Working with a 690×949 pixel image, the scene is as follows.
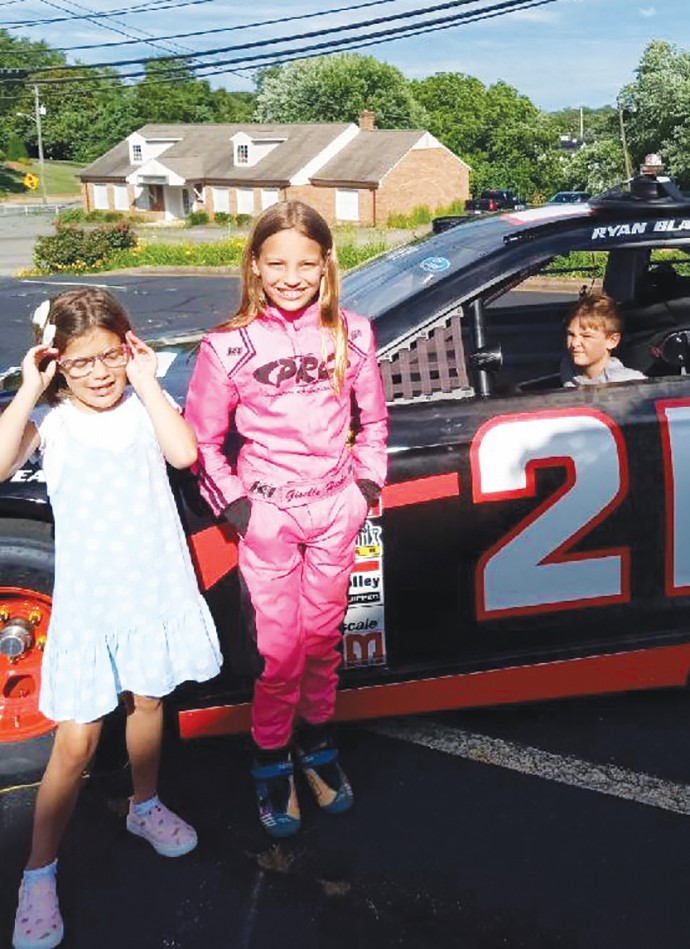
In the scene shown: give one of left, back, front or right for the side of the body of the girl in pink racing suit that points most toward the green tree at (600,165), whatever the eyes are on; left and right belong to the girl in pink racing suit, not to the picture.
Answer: back

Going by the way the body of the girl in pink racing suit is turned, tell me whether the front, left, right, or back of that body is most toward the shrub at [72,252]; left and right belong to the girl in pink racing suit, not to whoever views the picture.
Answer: back

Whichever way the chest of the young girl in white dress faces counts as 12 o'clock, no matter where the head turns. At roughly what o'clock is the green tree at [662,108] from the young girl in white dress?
The green tree is roughly at 7 o'clock from the young girl in white dress.

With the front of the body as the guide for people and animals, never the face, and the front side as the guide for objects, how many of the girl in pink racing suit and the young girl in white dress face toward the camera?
2

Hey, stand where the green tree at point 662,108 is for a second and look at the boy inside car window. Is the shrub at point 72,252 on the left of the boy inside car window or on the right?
right

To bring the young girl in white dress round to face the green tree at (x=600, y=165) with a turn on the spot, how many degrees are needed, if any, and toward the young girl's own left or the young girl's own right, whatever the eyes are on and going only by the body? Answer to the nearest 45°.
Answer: approximately 135° to the young girl's own left

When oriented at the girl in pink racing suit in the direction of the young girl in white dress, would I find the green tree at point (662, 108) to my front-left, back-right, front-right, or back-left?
back-right

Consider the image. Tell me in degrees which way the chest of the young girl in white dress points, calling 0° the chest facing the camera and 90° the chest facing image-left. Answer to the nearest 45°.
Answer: approximately 0°

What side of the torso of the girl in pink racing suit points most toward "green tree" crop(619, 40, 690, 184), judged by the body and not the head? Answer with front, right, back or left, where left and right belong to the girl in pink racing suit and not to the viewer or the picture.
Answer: back

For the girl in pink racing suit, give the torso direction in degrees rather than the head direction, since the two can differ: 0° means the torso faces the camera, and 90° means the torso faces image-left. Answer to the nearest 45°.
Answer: approximately 0°

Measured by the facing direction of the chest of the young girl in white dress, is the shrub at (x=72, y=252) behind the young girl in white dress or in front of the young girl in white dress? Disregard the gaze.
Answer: behind
